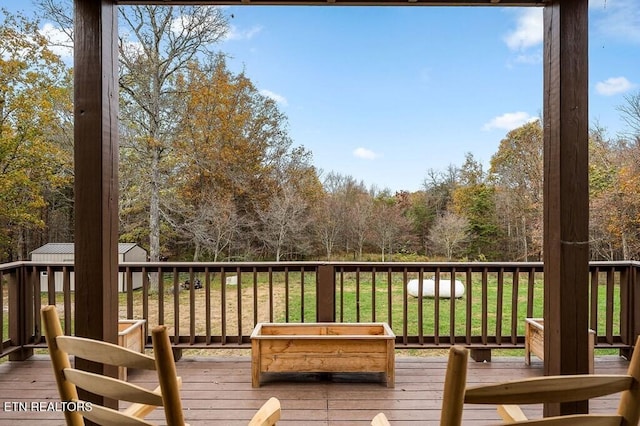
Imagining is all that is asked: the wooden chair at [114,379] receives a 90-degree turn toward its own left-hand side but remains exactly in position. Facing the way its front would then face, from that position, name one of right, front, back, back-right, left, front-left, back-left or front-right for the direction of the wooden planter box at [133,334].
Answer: front-right

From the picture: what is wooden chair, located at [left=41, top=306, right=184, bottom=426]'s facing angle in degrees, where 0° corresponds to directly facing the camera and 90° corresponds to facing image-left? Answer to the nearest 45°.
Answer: approximately 225°

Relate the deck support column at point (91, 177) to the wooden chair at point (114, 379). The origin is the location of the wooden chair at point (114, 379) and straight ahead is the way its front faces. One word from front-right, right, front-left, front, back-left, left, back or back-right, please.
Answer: front-left

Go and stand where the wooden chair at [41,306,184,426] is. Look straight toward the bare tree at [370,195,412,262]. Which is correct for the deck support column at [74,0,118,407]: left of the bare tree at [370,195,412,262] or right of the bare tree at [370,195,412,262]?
left

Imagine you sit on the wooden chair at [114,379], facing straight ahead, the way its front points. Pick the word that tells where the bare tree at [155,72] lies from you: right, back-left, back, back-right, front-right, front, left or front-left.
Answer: front-left

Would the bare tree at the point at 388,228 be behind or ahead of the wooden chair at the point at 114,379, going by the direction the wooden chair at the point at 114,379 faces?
ahead
